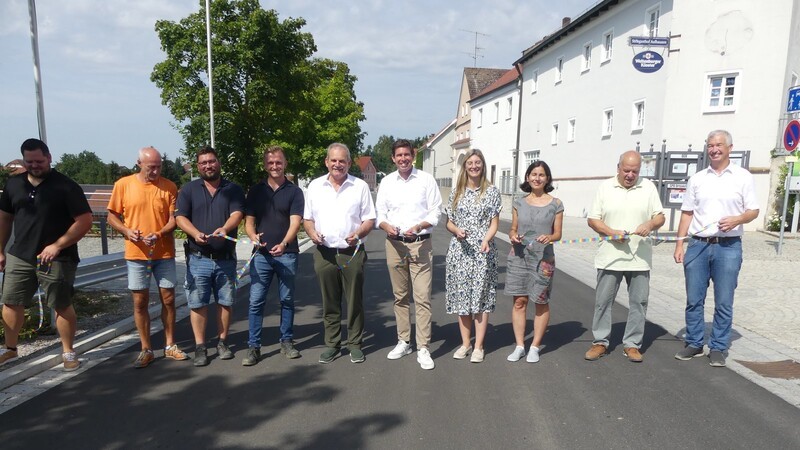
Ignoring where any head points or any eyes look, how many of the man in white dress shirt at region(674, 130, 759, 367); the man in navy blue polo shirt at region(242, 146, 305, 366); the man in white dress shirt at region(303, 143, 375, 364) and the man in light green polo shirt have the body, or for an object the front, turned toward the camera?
4

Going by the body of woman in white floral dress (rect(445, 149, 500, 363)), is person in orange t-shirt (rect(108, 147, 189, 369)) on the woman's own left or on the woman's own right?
on the woman's own right

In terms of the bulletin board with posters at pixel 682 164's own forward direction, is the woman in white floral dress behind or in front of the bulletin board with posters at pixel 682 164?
in front

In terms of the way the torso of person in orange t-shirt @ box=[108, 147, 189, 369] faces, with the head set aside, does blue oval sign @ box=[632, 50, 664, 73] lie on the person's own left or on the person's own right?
on the person's own left

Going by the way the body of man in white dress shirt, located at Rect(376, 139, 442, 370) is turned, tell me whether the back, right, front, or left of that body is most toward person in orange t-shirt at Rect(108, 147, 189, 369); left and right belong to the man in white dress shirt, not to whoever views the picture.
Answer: right

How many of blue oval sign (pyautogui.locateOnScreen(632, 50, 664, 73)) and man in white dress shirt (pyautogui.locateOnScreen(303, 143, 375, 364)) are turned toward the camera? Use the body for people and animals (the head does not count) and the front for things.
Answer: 2

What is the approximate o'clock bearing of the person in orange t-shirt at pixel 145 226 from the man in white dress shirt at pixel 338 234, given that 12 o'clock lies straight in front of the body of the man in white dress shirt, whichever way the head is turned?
The person in orange t-shirt is roughly at 3 o'clock from the man in white dress shirt.

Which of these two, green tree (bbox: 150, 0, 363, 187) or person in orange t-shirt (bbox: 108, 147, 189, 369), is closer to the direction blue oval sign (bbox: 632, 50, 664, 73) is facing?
the person in orange t-shirt

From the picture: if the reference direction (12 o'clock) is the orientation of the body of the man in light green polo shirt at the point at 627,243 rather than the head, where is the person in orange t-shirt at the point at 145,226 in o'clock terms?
The person in orange t-shirt is roughly at 2 o'clock from the man in light green polo shirt.

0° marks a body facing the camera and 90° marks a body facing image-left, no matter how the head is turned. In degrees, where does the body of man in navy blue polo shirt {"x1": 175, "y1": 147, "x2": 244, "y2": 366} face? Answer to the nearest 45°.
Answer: approximately 0°

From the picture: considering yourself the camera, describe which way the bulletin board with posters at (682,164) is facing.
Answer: facing the viewer

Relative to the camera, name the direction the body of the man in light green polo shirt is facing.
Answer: toward the camera

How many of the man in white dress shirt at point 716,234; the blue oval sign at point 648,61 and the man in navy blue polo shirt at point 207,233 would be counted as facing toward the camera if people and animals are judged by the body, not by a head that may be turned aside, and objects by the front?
3

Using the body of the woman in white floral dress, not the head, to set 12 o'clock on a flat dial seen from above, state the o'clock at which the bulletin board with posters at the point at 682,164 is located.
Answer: The bulletin board with posters is roughly at 7 o'clock from the woman in white floral dress.

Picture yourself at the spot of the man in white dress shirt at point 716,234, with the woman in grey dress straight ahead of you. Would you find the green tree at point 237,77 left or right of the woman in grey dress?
right

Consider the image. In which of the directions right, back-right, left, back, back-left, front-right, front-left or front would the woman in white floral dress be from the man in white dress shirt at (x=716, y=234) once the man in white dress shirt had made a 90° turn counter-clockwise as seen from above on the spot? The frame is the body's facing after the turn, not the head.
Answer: back-right

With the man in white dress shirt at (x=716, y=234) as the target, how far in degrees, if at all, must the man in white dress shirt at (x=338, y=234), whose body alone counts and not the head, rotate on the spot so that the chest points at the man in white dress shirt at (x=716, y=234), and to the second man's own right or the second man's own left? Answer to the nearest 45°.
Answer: approximately 90° to the second man's own left

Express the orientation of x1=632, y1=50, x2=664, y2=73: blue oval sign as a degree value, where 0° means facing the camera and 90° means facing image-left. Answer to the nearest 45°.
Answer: approximately 0°
